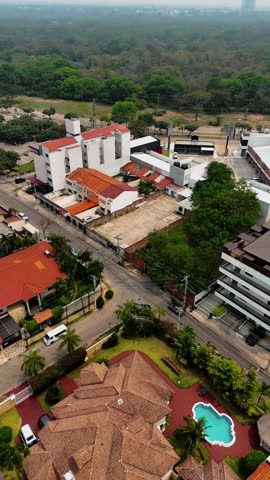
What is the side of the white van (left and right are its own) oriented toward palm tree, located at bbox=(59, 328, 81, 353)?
left

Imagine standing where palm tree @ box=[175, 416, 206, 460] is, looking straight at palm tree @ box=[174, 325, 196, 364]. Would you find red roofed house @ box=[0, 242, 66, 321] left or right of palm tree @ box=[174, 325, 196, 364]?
left

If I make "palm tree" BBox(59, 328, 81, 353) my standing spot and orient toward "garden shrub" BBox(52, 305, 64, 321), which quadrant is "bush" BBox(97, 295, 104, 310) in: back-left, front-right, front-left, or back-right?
front-right

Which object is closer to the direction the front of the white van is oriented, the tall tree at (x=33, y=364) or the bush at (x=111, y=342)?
the tall tree

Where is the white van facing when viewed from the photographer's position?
facing the viewer and to the left of the viewer

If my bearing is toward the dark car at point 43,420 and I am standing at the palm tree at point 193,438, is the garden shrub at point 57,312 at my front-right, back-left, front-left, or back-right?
front-right

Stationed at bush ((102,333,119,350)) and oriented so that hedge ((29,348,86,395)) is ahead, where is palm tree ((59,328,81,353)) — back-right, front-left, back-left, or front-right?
front-right

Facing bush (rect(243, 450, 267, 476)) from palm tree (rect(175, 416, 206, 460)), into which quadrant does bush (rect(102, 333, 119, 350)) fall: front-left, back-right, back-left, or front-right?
back-left

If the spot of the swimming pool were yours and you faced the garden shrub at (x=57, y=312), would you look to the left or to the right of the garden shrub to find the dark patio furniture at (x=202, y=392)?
right

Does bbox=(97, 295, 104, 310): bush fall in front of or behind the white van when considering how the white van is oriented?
behind

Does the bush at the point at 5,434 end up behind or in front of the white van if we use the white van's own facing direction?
in front

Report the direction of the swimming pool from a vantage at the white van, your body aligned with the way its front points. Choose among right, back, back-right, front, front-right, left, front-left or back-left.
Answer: left

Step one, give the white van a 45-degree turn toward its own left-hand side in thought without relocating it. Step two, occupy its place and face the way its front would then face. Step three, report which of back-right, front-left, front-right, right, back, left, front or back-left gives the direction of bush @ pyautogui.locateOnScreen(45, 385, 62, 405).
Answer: front

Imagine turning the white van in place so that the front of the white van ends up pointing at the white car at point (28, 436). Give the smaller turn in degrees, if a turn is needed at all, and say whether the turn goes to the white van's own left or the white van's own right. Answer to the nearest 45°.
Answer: approximately 45° to the white van's own left
